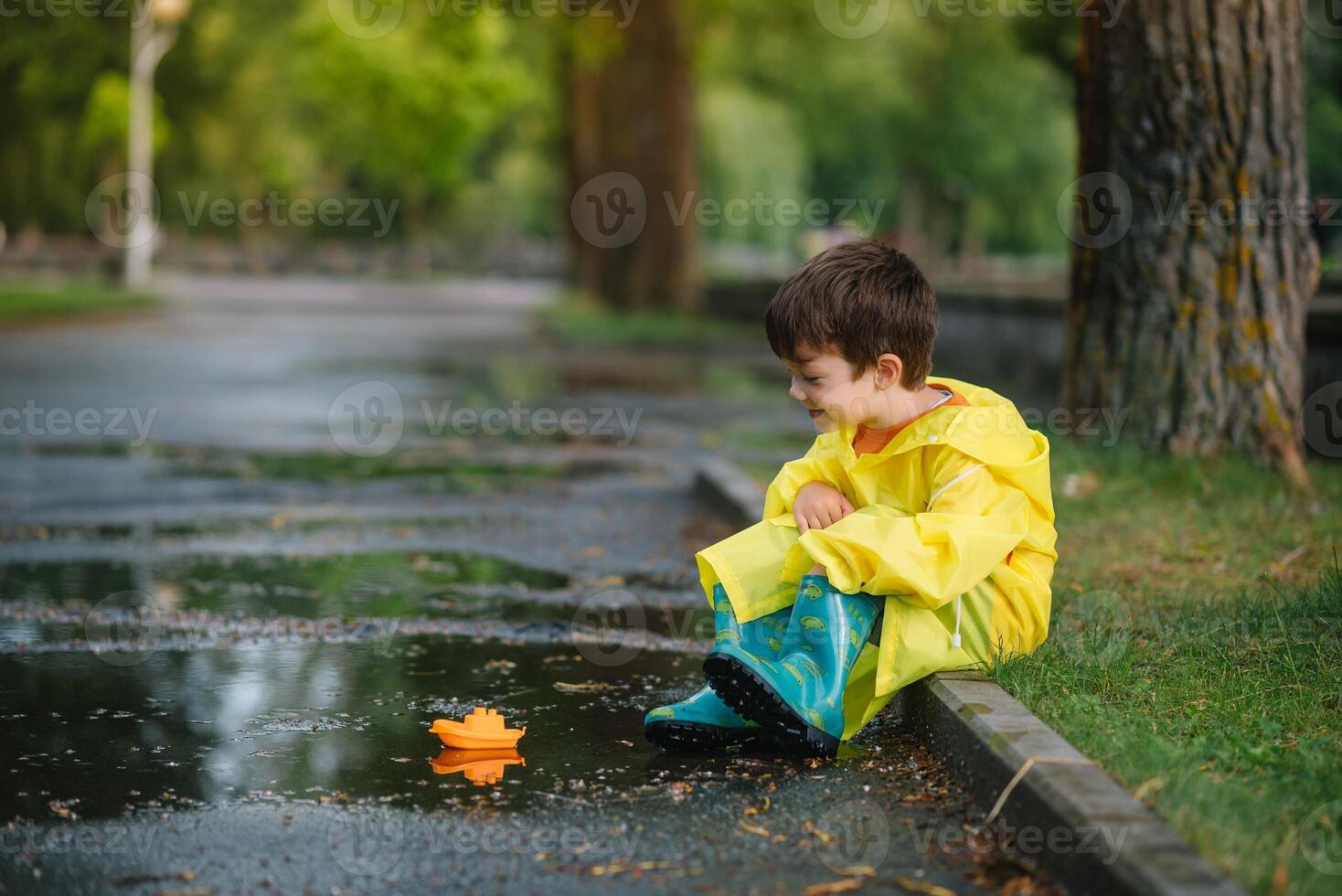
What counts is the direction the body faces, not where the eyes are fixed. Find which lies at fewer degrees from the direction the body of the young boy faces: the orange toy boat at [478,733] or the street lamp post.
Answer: the orange toy boat

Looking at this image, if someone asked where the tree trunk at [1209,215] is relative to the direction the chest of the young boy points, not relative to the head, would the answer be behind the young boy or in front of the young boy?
behind

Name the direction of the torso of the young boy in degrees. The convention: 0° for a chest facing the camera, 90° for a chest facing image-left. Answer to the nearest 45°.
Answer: approximately 45°

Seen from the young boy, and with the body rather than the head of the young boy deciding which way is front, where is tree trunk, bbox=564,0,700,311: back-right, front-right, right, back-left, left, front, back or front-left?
back-right

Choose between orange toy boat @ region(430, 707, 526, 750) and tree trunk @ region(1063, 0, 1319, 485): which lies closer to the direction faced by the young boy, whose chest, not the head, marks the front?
the orange toy boat
